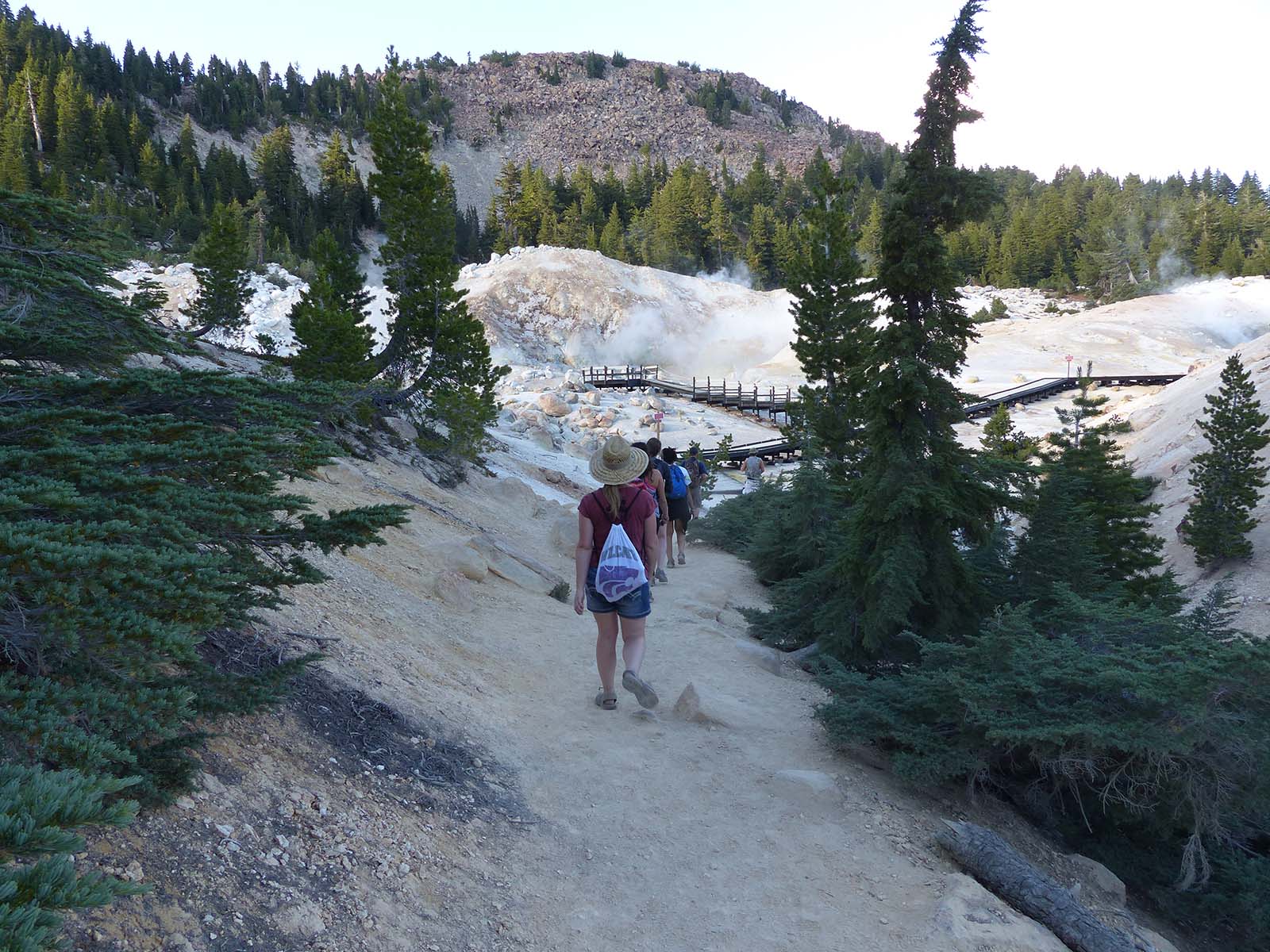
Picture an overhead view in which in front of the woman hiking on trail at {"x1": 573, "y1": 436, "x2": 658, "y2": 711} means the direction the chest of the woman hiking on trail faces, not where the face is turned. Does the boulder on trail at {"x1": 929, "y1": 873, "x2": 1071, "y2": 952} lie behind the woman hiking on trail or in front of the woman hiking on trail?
behind

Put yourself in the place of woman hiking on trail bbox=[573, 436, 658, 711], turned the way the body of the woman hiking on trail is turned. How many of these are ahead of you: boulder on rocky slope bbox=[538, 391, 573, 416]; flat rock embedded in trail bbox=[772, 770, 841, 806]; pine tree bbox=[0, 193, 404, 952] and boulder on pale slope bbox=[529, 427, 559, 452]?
2

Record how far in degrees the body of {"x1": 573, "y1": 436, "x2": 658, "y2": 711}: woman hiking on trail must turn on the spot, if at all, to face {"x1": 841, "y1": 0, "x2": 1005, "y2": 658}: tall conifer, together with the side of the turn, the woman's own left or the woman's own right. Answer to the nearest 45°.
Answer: approximately 45° to the woman's own right

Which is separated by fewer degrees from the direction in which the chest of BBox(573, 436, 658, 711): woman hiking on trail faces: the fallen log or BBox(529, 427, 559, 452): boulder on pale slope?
the boulder on pale slope

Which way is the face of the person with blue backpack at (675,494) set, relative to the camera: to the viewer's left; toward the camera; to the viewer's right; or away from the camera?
away from the camera

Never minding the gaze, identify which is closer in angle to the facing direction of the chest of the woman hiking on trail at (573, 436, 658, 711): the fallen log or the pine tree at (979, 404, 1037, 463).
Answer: the pine tree

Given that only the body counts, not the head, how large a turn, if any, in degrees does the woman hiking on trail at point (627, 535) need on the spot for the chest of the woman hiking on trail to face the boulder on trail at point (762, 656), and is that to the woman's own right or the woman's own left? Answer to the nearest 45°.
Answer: approximately 45° to the woman's own right

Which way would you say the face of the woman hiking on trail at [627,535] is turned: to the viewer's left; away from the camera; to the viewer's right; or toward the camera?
away from the camera

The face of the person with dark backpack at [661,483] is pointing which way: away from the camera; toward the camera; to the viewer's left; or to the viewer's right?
away from the camera

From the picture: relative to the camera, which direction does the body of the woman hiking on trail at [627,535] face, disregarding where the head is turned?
away from the camera

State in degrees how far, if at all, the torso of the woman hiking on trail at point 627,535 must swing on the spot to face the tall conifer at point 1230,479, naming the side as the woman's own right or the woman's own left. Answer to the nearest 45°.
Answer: approximately 45° to the woman's own right
